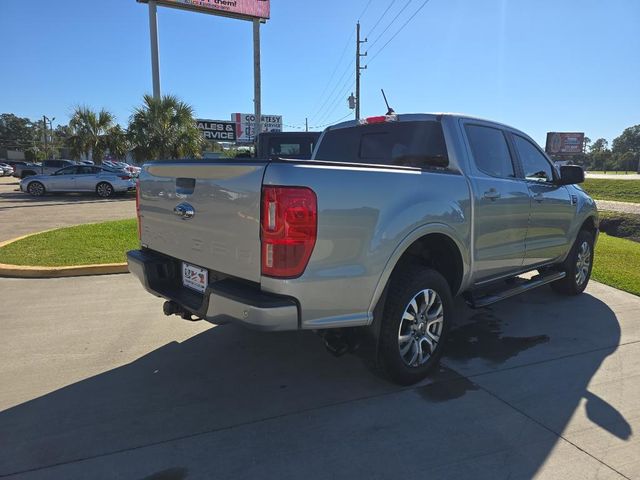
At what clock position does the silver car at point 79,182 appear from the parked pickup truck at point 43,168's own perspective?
The silver car is roughly at 9 o'clock from the parked pickup truck.

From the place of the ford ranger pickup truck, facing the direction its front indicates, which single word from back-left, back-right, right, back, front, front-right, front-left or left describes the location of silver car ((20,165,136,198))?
left

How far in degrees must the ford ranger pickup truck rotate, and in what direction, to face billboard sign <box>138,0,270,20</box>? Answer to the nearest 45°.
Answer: approximately 45° to its left

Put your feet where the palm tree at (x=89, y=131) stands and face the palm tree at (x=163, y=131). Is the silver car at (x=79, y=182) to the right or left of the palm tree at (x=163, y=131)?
right

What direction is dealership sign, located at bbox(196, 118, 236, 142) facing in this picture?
toward the camera

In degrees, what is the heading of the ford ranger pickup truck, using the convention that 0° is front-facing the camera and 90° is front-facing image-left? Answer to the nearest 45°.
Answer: approximately 225°

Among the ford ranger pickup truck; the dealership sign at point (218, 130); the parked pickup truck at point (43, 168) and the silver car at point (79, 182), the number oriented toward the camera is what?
1

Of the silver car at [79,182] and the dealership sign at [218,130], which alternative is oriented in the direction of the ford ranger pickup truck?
the dealership sign
